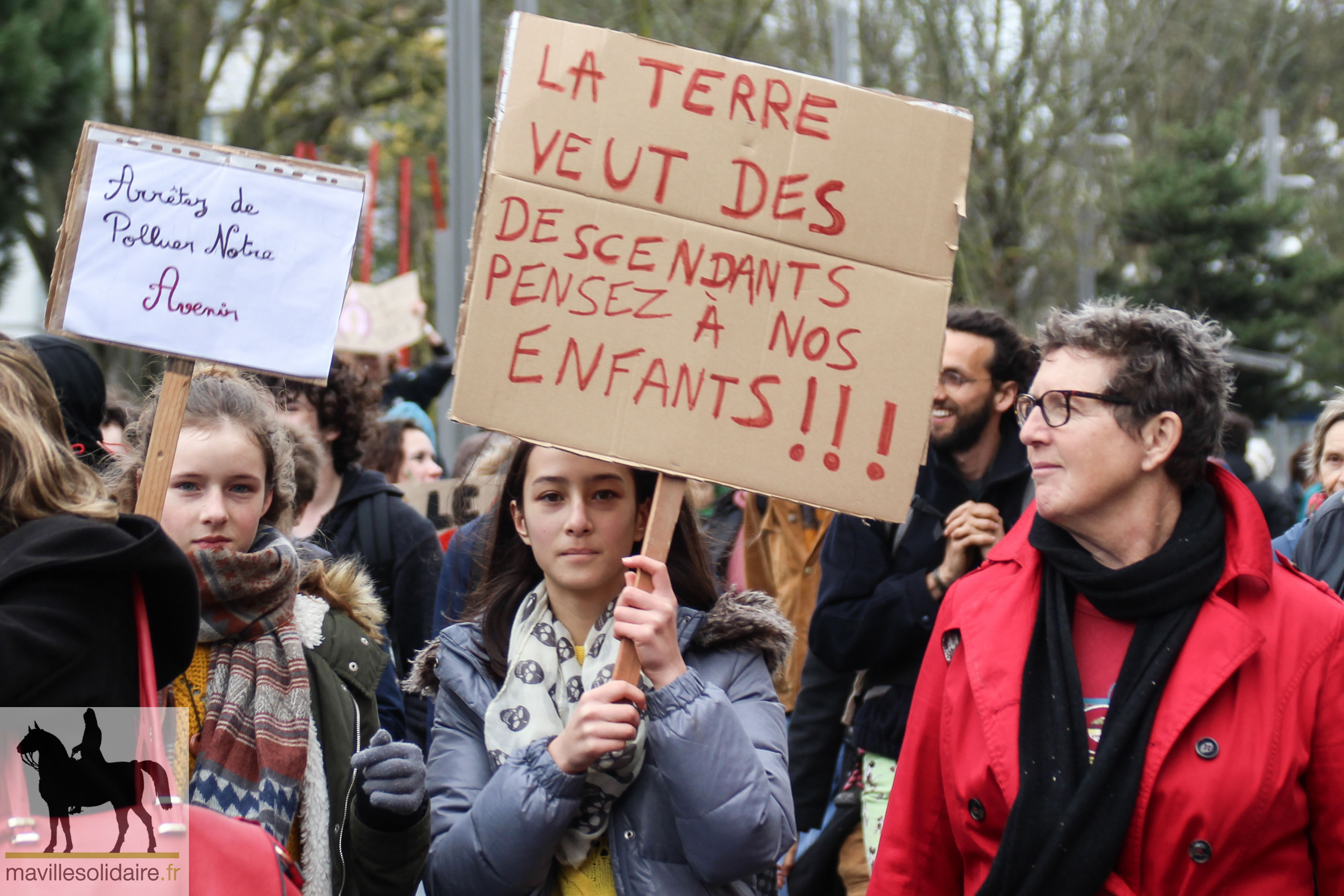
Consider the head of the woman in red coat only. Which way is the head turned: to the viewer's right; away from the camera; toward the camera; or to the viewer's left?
to the viewer's left

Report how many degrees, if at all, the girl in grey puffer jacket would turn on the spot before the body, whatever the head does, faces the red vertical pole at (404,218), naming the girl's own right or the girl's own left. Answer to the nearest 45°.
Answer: approximately 180°

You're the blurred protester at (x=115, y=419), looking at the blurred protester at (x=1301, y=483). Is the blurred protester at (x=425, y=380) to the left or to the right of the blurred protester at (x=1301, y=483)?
left

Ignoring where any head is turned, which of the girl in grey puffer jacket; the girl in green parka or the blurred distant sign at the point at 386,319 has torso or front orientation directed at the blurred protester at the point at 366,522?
the blurred distant sign

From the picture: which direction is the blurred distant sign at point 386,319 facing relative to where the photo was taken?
toward the camera

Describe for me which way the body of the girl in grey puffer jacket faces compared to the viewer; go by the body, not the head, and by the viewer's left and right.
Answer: facing the viewer

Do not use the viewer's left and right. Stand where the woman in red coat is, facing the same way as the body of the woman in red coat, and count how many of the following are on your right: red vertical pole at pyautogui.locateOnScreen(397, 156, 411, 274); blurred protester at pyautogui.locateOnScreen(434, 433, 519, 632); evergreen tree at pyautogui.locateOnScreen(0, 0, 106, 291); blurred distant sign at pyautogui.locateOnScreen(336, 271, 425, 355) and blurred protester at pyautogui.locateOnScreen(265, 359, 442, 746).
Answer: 5

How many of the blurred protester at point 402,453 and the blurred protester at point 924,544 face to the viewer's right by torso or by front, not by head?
1

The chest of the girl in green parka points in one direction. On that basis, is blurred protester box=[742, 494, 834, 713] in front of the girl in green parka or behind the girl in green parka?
behind

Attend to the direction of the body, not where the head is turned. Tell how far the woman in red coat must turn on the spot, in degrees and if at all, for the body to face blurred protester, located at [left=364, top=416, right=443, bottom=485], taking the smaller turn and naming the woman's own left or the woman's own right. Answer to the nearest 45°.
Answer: approximately 90° to the woman's own right
